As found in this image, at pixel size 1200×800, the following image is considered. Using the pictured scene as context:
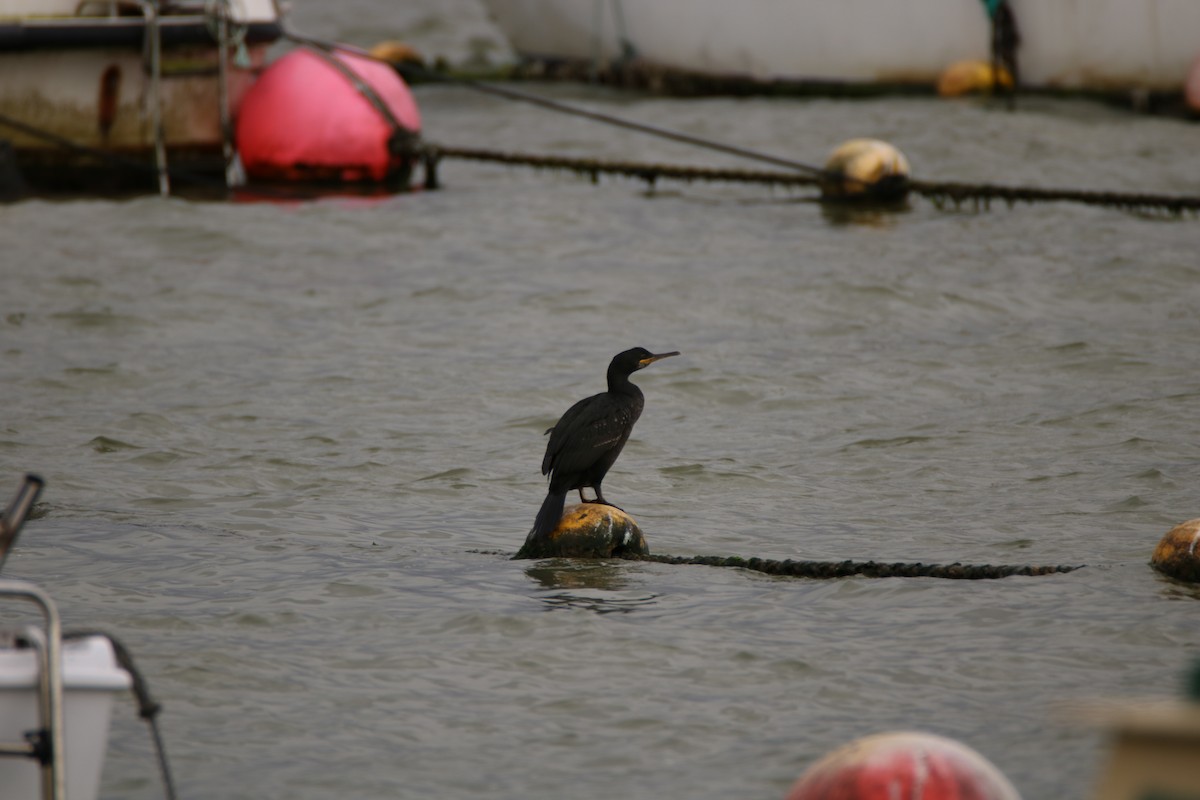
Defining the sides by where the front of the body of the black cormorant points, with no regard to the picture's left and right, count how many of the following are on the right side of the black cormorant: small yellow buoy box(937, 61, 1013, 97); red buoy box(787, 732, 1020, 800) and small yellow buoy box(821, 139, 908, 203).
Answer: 1

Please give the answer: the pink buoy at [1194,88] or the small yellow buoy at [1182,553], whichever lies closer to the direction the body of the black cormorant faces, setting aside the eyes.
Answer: the small yellow buoy

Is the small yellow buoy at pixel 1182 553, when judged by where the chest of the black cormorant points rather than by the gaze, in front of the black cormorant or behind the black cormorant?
in front

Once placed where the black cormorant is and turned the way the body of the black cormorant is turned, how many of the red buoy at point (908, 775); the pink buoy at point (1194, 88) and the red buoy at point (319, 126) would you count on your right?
1

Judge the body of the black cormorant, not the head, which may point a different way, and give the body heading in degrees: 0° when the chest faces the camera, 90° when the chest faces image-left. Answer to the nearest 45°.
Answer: approximately 270°

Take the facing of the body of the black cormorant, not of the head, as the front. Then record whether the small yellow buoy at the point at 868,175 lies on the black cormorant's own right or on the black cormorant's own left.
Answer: on the black cormorant's own left

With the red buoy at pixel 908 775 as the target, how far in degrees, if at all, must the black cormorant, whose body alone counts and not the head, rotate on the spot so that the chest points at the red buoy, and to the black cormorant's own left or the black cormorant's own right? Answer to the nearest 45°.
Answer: approximately 90° to the black cormorant's own right

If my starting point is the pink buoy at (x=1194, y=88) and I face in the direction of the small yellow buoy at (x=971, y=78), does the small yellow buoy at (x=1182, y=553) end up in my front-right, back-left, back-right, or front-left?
back-left

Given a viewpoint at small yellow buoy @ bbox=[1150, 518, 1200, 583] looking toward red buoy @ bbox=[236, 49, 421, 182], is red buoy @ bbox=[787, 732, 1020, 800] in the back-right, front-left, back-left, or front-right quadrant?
back-left

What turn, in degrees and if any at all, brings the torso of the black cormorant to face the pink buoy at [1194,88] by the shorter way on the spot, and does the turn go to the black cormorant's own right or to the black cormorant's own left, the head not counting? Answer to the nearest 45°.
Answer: approximately 45° to the black cormorant's own left

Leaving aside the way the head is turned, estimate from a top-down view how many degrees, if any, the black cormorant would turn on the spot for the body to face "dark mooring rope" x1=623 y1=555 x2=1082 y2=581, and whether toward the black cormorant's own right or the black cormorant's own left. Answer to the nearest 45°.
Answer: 0° — it already faces it

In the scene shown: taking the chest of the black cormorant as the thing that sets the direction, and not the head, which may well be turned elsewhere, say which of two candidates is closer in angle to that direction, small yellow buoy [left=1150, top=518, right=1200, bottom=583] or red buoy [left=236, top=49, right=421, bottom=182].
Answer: the small yellow buoy

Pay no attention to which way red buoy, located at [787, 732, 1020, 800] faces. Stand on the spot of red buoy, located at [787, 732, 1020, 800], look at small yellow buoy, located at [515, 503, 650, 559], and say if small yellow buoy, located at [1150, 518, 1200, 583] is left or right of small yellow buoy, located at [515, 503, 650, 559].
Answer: right

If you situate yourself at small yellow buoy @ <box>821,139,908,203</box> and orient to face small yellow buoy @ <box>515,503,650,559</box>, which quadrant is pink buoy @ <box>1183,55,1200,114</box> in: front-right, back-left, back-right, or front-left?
back-left

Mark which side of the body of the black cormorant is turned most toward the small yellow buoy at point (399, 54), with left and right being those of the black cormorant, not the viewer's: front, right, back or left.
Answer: left
